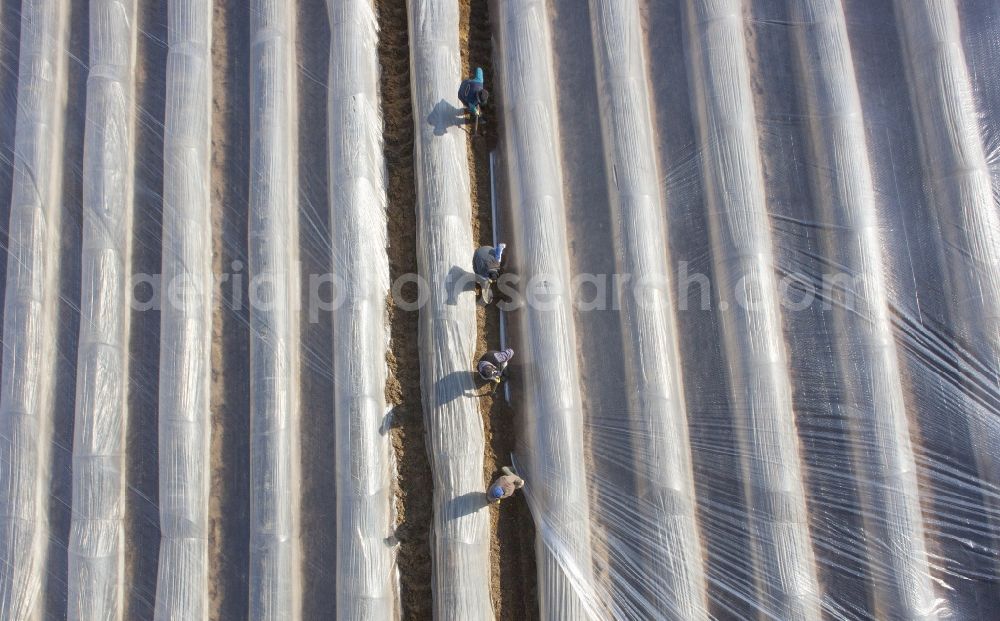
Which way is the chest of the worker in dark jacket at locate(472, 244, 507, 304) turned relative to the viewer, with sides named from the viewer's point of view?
facing away from the viewer and to the right of the viewer
